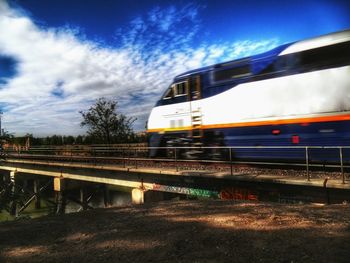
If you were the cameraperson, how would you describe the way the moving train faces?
facing away from the viewer and to the left of the viewer
